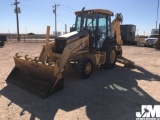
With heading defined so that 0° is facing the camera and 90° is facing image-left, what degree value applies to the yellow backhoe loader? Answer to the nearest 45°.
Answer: approximately 45°
